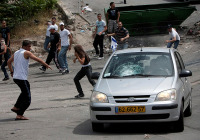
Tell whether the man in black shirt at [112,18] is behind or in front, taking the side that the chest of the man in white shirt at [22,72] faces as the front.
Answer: in front

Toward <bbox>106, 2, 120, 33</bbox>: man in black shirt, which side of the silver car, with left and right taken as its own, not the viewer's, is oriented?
back

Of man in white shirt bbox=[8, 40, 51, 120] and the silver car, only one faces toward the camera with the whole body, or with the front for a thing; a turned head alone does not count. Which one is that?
the silver car

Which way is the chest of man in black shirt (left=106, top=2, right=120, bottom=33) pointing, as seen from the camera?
toward the camera

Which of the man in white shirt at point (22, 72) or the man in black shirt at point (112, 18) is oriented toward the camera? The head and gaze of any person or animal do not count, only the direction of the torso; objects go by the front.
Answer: the man in black shirt

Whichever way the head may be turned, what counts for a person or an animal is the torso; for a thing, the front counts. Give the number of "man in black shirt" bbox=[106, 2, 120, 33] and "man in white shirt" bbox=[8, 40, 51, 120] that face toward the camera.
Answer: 1

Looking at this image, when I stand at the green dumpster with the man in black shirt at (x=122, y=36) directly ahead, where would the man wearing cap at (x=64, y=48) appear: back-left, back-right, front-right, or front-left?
front-right

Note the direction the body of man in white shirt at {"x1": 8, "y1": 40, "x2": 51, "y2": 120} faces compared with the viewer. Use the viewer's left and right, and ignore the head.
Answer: facing away from the viewer and to the right of the viewer

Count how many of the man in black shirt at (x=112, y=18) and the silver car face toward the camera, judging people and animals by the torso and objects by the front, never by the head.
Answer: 2
